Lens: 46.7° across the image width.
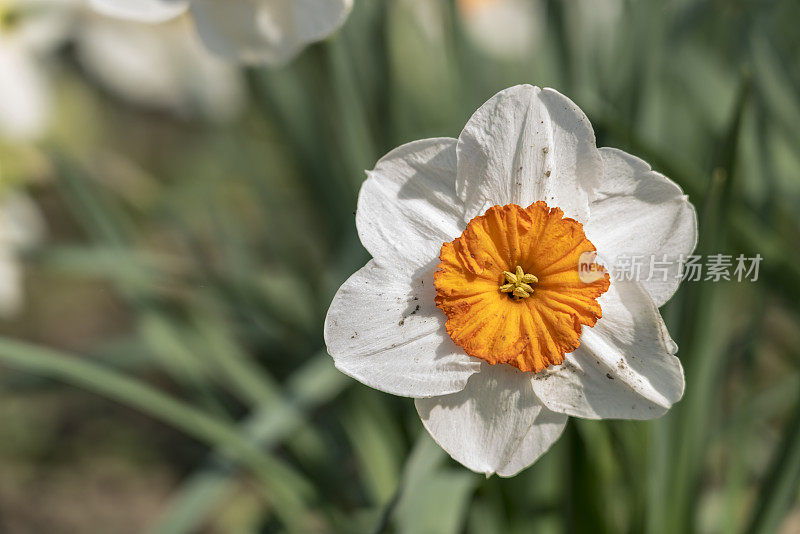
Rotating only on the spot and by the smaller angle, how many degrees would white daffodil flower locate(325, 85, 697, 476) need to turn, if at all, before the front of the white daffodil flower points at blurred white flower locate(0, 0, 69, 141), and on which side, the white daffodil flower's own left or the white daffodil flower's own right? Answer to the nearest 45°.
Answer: approximately 135° to the white daffodil flower's own right

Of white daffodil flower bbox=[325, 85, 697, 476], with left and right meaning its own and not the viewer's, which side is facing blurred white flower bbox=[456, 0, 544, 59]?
back

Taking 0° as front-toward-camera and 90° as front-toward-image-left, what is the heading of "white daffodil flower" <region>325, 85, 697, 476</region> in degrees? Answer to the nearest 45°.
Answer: approximately 0°
